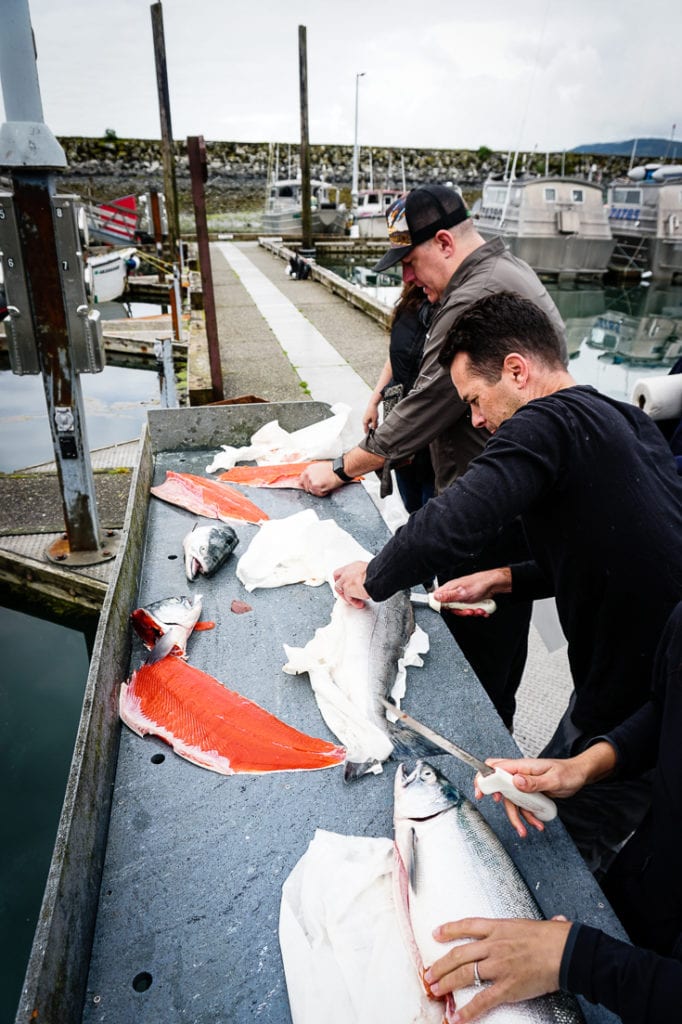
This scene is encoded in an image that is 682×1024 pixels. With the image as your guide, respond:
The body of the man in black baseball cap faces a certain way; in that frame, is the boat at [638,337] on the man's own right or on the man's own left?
on the man's own right

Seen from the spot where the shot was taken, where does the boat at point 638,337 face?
facing to the left of the viewer

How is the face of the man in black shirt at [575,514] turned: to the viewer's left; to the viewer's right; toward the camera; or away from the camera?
to the viewer's left

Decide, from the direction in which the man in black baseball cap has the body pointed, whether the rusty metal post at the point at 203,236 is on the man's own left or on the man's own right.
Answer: on the man's own right

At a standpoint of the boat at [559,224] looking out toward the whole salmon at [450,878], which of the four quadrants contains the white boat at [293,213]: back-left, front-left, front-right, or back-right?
back-right

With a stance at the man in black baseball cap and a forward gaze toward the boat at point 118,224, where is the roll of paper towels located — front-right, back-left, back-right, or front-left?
back-right

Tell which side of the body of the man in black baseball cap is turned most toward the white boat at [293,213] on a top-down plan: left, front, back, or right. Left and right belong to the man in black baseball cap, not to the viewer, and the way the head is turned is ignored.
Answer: right

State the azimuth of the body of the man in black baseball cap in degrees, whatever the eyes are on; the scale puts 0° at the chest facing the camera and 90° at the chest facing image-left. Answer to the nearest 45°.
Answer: approximately 90°
